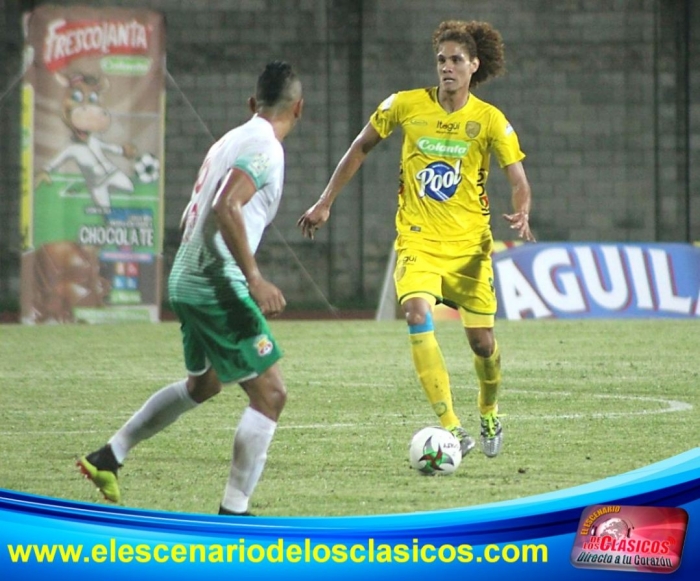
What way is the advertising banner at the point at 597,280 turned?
toward the camera

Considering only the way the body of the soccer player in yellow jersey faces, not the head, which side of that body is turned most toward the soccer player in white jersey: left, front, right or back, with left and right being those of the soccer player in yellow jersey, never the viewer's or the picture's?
front

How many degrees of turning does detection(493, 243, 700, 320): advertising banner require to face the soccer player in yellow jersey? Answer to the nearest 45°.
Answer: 0° — it already faces them

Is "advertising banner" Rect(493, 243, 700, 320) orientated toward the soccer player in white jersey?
yes

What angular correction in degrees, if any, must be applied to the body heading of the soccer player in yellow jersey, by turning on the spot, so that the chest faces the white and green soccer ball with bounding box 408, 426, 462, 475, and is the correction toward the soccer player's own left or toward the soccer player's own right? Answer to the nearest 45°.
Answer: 0° — they already face it

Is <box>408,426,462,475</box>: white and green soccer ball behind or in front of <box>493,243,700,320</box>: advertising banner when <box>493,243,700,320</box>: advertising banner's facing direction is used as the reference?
in front

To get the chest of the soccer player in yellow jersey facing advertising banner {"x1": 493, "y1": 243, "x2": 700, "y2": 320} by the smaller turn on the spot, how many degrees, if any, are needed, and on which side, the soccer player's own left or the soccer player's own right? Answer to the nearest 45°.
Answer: approximately 180°

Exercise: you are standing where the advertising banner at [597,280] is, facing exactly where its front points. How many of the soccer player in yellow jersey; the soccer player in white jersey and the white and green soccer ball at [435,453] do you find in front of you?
3

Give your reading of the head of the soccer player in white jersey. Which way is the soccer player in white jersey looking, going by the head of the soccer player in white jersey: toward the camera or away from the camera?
away from the camera

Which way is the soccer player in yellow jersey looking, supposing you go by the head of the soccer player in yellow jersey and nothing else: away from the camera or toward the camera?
toward the camera

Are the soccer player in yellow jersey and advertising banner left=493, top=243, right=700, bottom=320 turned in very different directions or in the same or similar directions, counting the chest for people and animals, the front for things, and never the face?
same or similar directions
